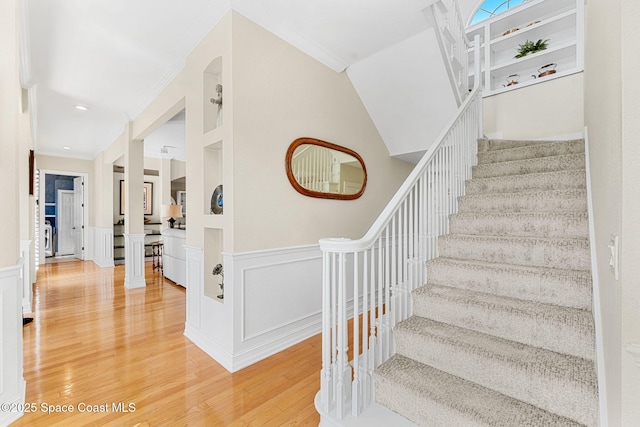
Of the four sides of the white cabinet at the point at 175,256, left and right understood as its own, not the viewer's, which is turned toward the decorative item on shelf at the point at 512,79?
left

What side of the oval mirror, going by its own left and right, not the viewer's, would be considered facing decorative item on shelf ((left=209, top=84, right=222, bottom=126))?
right

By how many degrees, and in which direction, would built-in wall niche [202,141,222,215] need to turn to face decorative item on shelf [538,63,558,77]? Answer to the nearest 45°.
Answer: approximately 135° to its left

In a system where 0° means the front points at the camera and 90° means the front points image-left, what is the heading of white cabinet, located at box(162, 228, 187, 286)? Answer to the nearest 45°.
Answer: approximately 45°

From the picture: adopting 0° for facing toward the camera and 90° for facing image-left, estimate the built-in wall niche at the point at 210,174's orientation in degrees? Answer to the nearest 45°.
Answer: approximately 45°

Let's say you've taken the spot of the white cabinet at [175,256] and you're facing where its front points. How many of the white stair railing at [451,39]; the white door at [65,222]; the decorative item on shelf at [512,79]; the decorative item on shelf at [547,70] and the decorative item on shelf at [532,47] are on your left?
4

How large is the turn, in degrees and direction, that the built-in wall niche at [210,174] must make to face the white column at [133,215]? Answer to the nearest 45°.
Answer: approximately 90° to its right

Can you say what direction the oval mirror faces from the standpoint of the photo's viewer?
facing the viewer and to the right of the viewer

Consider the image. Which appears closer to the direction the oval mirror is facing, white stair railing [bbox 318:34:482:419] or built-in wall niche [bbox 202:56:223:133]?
the white stair railing

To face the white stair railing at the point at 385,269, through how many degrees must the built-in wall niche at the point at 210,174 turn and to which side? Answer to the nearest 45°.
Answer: approximately 90° to its left

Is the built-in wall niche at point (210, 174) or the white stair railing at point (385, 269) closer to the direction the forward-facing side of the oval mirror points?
the white stair railing

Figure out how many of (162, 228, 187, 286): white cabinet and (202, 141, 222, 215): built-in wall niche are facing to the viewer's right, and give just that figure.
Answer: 0

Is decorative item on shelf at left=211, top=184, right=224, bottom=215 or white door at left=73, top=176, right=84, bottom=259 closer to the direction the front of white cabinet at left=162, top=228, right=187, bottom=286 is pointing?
the decorative item on shelf
